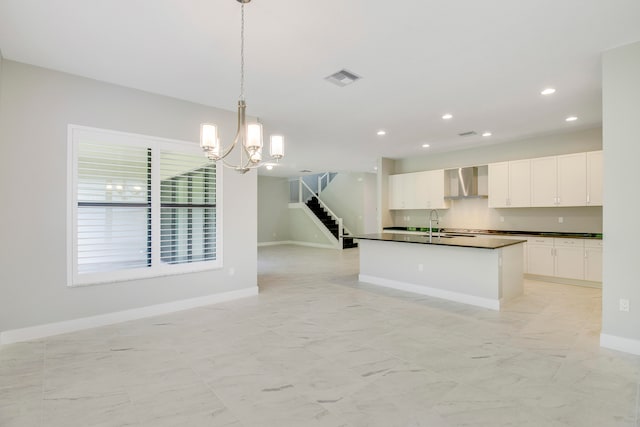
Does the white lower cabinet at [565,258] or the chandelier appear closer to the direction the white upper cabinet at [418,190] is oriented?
the chandelier

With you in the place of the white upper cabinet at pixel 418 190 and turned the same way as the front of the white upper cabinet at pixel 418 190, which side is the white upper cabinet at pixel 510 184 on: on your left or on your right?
on your left

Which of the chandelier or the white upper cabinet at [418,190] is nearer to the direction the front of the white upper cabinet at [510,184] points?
the chandelier

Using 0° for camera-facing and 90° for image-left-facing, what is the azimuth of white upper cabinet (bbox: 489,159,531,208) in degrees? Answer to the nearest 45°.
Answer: approximately 0°

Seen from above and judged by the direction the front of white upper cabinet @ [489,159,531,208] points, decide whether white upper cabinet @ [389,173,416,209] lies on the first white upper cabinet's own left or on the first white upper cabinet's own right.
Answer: on the first white upper cabinet's own right

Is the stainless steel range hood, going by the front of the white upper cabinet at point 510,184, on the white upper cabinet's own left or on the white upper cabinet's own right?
on the white upper cabinet's own right

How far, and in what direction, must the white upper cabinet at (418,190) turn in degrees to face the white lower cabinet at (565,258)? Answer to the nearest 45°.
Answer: approximately 90° to its left

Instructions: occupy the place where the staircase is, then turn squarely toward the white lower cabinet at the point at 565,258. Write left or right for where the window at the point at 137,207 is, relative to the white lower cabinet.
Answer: right

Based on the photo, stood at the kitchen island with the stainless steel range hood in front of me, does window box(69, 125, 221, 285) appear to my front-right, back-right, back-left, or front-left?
back-left

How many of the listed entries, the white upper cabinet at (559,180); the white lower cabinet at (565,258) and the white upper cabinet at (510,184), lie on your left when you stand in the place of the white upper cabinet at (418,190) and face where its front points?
3

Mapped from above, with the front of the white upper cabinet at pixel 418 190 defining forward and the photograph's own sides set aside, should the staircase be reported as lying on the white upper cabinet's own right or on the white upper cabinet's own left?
on the white upper cabinet's own right
